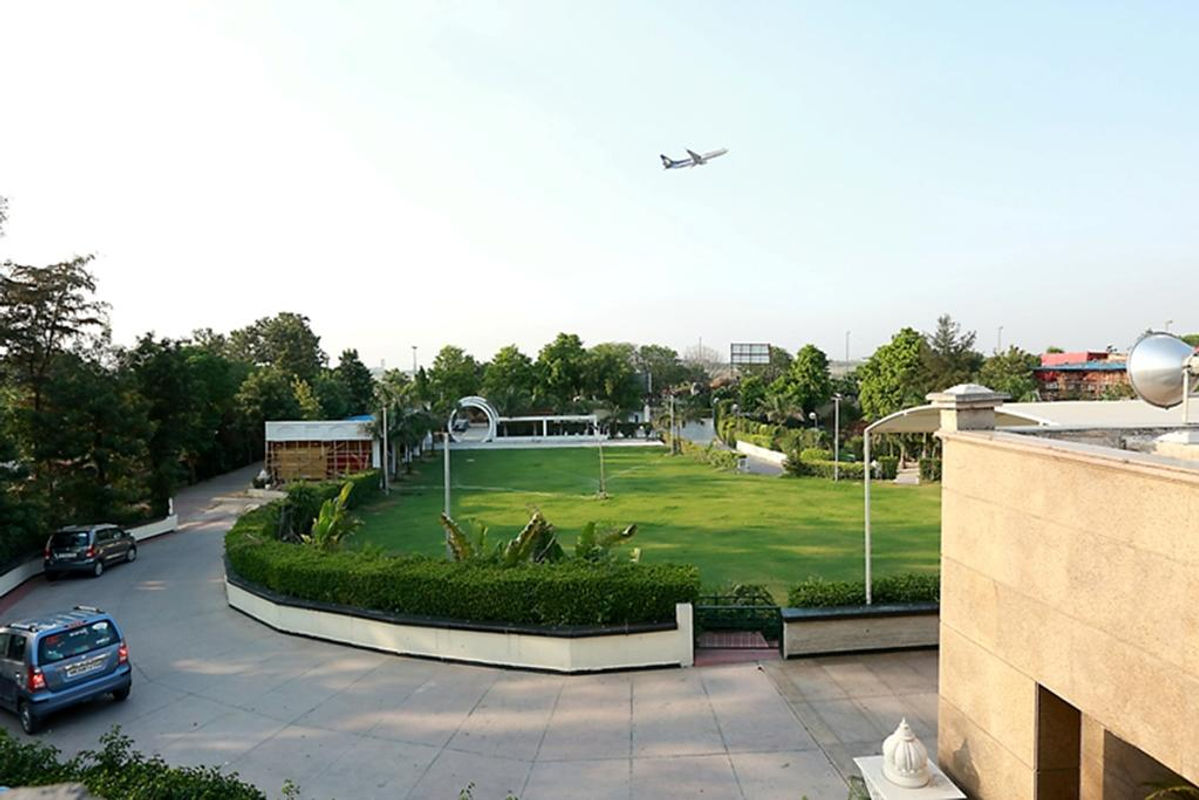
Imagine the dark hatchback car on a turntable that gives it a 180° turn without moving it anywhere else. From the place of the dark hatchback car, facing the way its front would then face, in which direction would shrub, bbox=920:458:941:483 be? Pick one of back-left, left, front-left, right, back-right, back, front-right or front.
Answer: back-left

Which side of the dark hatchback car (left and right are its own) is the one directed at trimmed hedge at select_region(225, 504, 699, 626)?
right

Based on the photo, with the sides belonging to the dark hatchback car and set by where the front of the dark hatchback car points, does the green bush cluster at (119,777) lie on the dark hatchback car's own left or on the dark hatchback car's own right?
on the dark hatchback car's own right

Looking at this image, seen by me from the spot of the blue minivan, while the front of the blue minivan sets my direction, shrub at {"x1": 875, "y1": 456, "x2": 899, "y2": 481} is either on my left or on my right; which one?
on my right

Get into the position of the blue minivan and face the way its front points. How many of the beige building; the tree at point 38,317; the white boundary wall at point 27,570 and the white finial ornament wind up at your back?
2

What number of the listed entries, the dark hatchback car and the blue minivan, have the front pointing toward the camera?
0

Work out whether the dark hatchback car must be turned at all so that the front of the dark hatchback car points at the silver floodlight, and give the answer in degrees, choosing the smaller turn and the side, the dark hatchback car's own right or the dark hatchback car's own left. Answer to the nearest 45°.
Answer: approximately 135° to the dark hatchback car's own right

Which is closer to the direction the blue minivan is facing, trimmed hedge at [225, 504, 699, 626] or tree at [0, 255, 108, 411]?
the tree

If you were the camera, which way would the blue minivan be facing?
facing away from the viewer and to the left of the viewer

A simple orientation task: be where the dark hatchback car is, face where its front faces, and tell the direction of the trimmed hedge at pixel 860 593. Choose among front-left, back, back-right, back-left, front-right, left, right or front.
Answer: right
